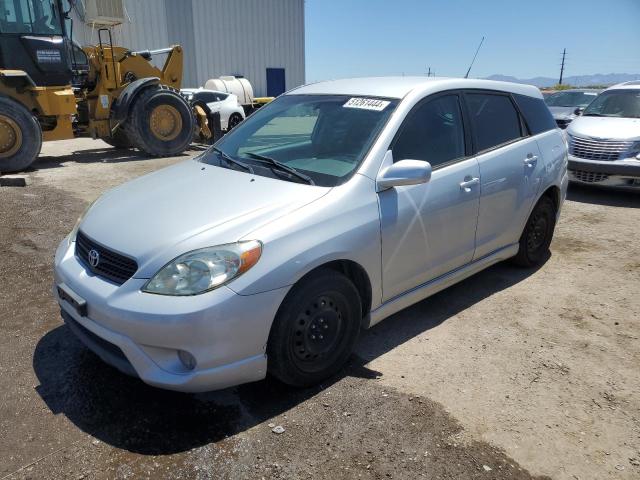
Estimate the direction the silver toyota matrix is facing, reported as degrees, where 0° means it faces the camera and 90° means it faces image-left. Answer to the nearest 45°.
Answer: approximately 45°

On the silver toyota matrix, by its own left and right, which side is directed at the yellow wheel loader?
right

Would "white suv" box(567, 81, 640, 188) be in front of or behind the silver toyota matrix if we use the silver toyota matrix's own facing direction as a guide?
behind

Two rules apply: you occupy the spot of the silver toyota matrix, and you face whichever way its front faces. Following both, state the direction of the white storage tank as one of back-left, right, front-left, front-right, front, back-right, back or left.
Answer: back-right
